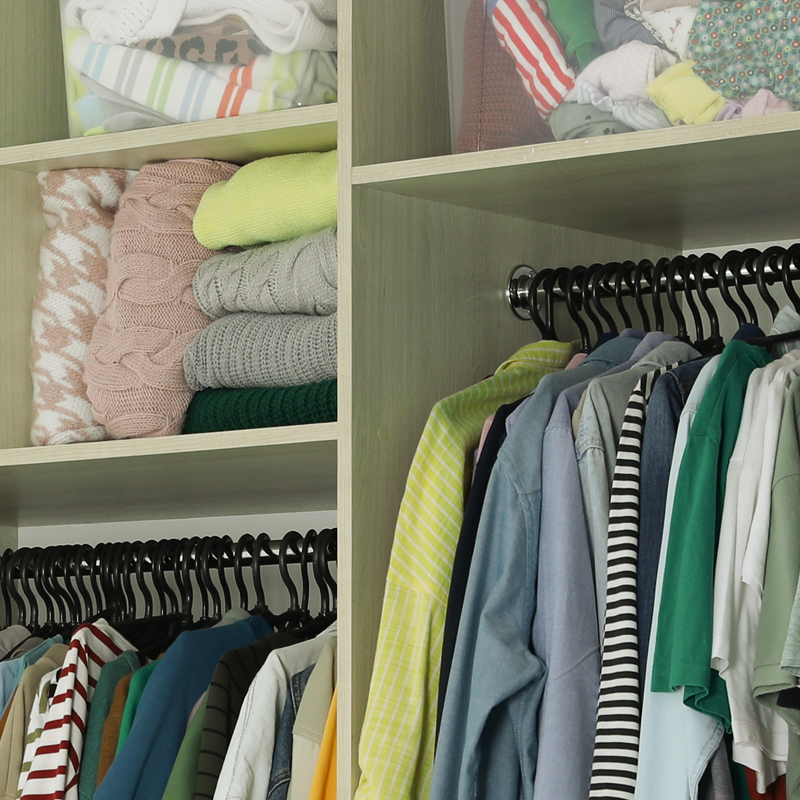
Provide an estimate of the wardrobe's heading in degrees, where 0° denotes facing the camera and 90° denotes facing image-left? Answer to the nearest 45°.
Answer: approximately 0°
